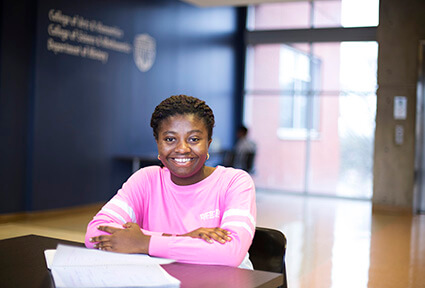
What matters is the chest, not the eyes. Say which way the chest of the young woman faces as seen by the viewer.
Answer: toward the camera

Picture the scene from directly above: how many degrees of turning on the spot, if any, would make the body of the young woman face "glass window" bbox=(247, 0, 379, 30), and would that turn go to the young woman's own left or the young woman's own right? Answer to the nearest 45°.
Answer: approximately 180°
